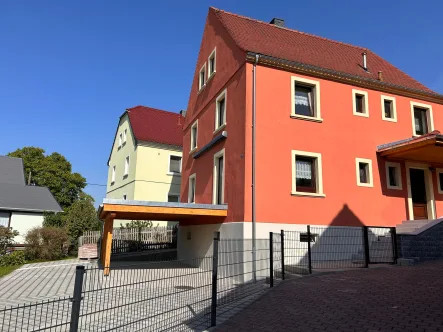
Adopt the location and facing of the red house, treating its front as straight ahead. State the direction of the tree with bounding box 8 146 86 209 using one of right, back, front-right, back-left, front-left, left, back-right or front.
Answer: back

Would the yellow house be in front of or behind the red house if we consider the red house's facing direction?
behind

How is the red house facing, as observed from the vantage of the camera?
facing the viewer and to the right of the viewer

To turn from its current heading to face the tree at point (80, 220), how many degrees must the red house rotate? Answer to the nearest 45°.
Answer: approximately 135° to its right

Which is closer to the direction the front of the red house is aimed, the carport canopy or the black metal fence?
the black metal fence

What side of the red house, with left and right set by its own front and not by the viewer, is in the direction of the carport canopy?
right

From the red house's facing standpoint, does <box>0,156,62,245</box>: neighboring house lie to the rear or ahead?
to the rear

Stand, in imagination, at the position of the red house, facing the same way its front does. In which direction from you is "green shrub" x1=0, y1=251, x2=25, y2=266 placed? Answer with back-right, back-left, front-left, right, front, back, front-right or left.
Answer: back-right
